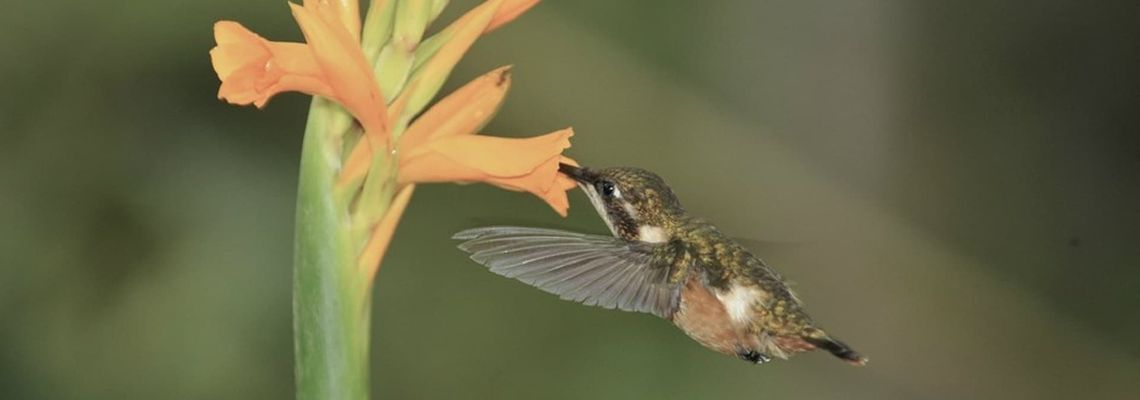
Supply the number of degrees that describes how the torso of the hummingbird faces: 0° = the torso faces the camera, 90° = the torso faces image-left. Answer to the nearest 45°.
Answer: approximately 90°
